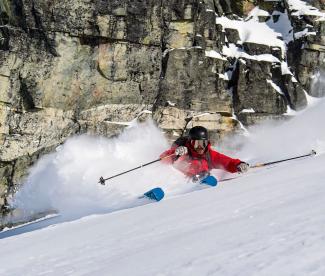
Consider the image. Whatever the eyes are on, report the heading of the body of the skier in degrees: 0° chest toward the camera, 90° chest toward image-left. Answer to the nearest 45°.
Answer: approximately 0°
